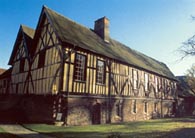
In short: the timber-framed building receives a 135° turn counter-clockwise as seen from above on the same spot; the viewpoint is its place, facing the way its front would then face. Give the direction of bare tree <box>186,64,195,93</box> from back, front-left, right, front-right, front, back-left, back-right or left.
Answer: front-right
